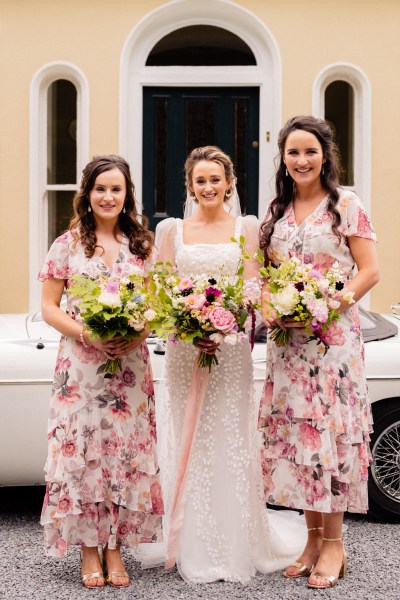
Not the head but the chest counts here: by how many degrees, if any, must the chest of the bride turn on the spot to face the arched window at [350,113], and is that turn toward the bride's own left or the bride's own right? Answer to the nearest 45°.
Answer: approximately 180°

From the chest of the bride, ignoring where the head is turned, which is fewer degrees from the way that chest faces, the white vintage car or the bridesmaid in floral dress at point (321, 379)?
the bridesmaid in floral dress

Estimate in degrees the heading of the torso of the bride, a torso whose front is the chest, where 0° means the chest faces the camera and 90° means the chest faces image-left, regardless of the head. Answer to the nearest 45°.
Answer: approximately 0°

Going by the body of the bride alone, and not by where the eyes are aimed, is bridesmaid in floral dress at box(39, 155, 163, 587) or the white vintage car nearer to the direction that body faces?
the bridesmaid in floral dress

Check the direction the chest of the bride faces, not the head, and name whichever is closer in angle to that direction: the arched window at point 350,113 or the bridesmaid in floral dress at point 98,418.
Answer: the bridesmaid in floral dress

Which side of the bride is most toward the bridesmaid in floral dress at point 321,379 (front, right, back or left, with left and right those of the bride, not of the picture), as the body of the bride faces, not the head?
left

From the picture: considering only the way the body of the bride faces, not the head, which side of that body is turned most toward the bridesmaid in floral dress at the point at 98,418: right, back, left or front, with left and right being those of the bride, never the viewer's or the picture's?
right
